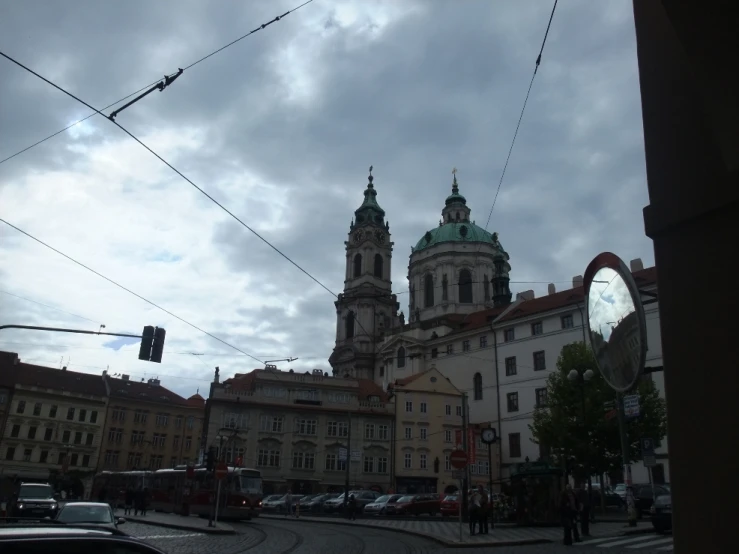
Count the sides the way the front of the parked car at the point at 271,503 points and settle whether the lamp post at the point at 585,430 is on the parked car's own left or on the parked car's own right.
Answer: on the parked car's own left

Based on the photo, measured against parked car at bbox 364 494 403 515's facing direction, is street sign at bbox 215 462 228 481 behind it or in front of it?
in front

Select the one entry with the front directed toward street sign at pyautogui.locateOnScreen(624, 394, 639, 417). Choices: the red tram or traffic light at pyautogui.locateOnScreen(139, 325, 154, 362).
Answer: the red tram

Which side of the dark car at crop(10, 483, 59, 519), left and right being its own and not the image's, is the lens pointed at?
front

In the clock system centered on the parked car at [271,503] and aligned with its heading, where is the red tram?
The red tram is roughly at 11 o'clock from the parked car.

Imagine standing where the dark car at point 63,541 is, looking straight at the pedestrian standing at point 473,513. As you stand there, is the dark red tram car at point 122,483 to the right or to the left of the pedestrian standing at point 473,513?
left

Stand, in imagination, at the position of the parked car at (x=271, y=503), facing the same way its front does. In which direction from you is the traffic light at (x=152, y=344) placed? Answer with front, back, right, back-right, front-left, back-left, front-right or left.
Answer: front-left

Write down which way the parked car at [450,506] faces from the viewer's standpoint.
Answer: facing the viewer and to the left of the viewer
